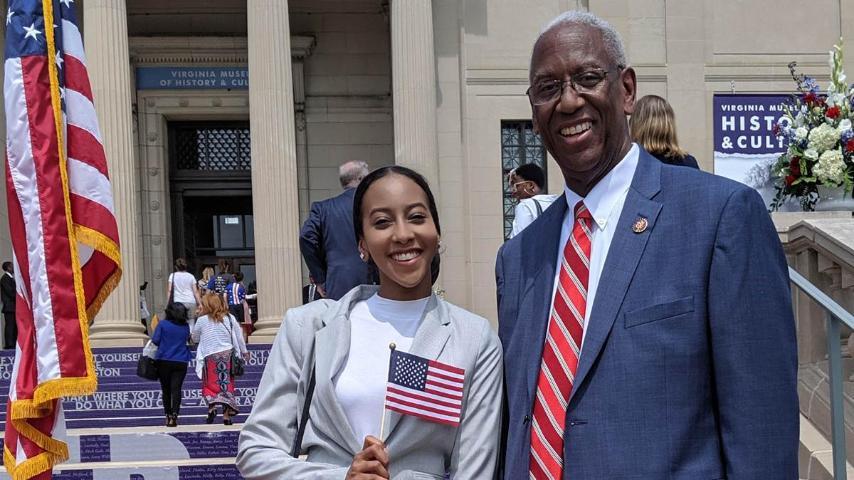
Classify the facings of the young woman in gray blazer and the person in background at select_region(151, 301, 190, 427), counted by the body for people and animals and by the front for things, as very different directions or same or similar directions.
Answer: very different directions

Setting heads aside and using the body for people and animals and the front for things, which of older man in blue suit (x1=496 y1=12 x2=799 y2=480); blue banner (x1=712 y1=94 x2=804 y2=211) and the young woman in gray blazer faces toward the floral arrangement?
the blue banner

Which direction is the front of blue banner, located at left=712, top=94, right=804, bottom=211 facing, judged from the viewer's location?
facing the viewer

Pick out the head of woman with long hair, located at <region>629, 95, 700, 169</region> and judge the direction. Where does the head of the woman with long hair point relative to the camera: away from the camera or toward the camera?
away from the camera

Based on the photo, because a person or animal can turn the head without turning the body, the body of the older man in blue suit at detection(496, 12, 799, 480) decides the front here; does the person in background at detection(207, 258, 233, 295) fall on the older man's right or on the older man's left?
on the older man's right

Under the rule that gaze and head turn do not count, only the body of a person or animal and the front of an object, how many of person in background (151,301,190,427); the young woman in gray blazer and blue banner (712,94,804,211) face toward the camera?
2

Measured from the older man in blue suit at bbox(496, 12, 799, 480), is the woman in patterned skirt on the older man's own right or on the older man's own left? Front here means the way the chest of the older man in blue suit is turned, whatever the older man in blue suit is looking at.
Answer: on the older man's own right

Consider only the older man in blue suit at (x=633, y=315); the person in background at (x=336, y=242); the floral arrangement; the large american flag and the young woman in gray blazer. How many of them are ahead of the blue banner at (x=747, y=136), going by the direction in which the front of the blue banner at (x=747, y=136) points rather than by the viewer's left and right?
5

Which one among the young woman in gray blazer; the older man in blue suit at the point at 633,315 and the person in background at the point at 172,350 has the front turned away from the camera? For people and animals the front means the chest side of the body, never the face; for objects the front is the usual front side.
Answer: the person in background

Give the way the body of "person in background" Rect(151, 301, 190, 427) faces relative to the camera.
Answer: away from the camera

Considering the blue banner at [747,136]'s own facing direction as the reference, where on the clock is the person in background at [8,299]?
The person in background is roughly at 2 o'clock from the blue banner.

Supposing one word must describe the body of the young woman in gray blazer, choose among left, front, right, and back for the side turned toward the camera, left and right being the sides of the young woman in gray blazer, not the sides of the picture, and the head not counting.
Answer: front

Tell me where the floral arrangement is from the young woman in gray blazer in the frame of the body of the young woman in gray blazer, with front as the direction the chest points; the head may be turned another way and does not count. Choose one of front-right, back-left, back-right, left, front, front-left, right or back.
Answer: back-left
